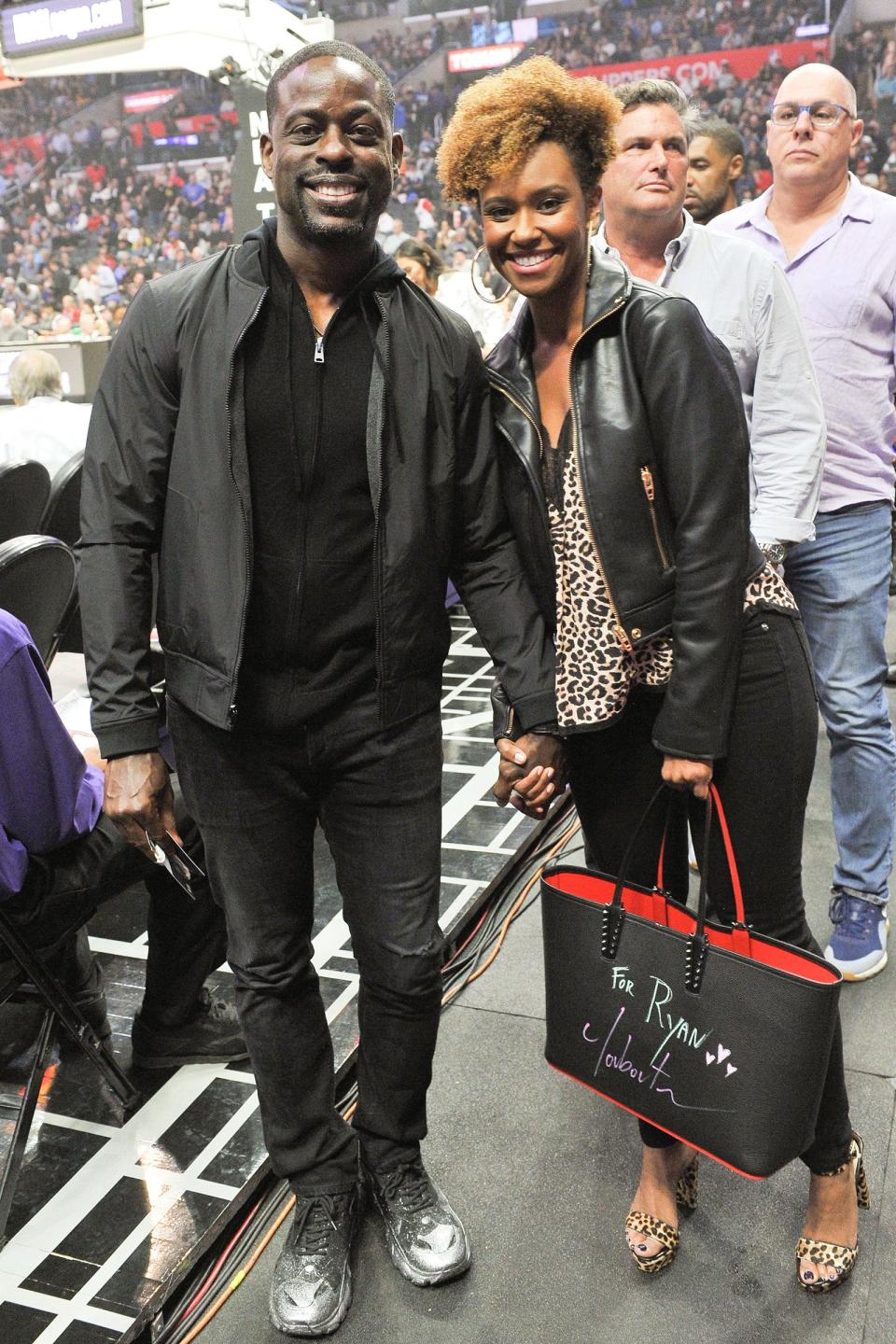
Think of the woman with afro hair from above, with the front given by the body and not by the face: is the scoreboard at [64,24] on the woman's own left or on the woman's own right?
on the woman's own right

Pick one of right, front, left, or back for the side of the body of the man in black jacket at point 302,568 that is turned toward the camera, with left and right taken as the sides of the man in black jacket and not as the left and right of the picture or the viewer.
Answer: front

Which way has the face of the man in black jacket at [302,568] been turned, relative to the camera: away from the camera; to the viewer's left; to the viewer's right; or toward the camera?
toward the camera

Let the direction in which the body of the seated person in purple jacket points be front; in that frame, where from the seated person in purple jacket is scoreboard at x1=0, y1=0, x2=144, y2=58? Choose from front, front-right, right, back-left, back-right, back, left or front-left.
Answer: left

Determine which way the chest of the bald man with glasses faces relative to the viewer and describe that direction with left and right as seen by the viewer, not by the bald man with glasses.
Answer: facing the viewer

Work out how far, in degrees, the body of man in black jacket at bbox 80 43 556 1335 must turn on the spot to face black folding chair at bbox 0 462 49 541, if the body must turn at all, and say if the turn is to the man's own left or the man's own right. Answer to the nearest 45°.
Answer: approximately 180°

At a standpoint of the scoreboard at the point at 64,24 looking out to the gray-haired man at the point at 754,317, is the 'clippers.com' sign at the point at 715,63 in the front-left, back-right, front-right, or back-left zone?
back-left

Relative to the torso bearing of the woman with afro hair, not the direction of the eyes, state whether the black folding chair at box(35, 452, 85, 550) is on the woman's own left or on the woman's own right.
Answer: on the woman's own right

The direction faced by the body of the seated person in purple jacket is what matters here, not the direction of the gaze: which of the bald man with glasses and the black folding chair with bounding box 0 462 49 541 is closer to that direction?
the bald man with glasses

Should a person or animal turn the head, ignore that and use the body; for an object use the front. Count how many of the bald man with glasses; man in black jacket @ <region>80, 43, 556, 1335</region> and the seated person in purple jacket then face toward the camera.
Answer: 2

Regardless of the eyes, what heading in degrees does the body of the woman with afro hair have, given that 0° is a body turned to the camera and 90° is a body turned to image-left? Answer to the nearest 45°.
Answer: approximately 45°

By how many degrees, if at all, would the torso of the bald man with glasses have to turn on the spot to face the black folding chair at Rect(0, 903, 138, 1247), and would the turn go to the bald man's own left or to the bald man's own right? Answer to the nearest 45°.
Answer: approximately 45° to the bald man's own right

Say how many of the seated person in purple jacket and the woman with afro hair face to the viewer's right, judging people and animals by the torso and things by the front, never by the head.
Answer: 1

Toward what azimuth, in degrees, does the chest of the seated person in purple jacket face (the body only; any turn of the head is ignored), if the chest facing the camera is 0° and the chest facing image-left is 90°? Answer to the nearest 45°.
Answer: approximately 270°

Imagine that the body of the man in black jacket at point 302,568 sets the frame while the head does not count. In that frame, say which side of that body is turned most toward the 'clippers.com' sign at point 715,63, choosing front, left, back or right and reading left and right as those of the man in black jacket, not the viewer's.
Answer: back

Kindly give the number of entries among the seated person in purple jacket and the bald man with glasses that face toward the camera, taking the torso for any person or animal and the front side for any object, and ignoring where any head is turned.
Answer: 1
